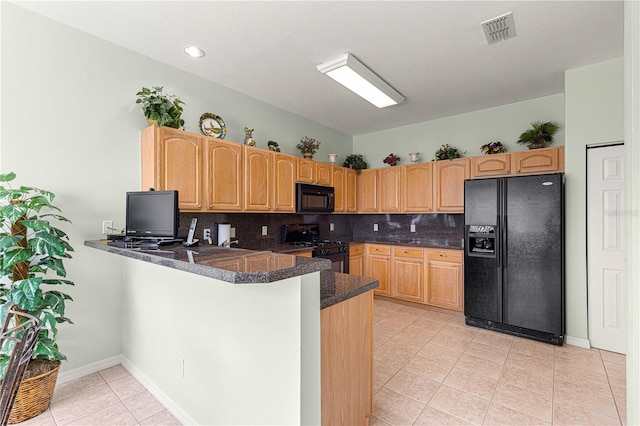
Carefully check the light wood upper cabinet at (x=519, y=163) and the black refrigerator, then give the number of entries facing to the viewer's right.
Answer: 0

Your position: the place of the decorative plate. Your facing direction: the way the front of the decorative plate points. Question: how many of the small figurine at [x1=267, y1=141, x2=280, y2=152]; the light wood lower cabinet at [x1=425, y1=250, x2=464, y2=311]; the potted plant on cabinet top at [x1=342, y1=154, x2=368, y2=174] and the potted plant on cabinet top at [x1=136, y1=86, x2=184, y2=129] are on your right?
1

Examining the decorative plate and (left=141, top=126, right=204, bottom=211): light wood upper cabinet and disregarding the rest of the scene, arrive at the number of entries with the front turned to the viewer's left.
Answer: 0

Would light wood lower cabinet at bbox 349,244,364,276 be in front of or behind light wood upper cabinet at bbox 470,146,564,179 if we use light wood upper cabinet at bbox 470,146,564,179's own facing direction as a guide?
in front

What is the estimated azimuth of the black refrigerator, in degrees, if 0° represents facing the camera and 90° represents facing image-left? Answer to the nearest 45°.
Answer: approximately 45°

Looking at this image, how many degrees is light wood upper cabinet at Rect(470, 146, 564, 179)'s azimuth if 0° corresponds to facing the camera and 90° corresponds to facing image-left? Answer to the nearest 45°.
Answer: approximately 45°

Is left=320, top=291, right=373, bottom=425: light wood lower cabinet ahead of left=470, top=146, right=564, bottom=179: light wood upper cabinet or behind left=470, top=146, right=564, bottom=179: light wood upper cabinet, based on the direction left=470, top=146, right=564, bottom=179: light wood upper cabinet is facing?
ahead

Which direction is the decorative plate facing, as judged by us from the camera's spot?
facing the viewer and to the right of the viewer
